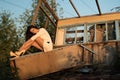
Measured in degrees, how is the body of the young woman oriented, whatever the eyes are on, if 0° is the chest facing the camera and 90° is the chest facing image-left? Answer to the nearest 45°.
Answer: approximately 90°
